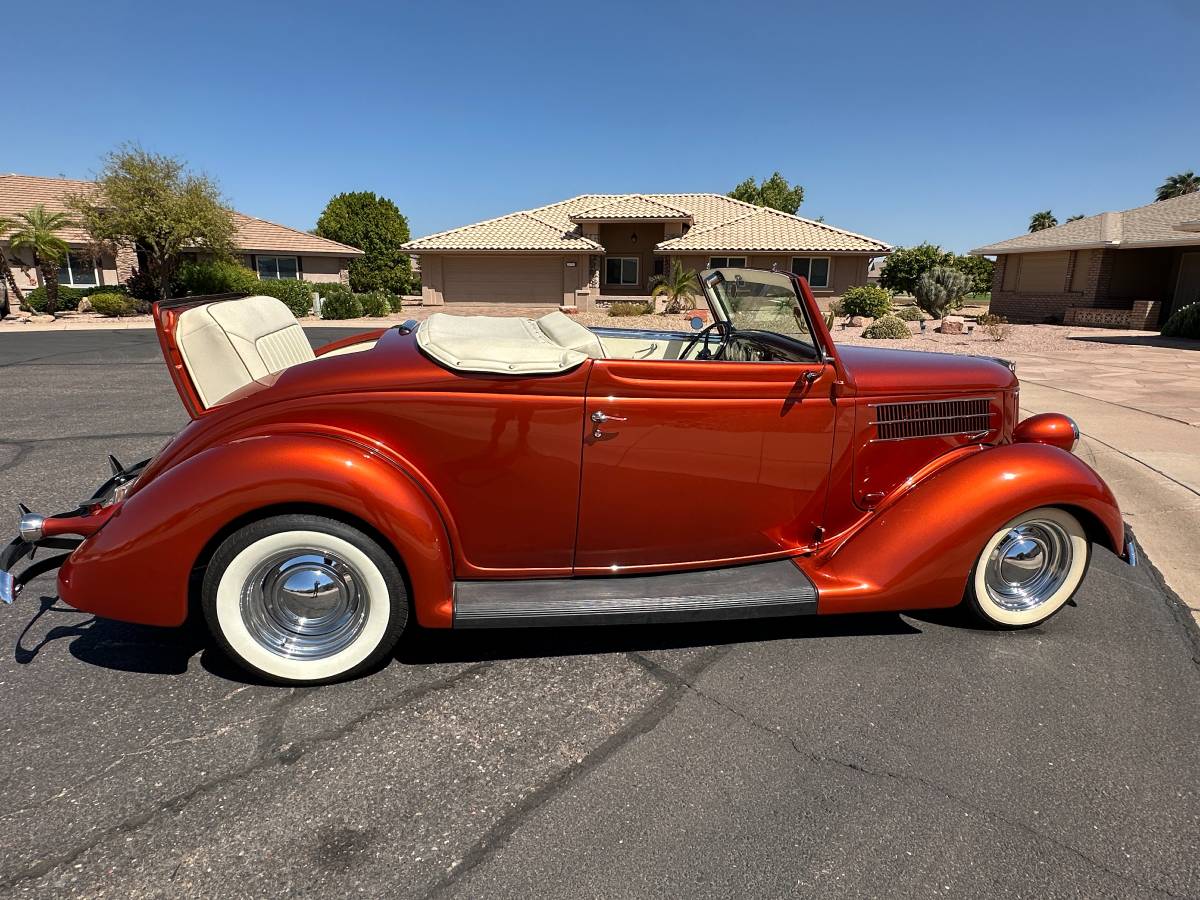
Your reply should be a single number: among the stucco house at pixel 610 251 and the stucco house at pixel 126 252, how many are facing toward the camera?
2

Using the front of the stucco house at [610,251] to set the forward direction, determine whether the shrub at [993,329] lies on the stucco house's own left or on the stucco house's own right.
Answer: on the stucco house's own left

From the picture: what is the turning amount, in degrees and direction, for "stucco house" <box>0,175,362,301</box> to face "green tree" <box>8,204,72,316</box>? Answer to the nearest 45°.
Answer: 0° — it already faces it

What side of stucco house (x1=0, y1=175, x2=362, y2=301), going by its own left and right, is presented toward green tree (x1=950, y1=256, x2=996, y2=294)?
left

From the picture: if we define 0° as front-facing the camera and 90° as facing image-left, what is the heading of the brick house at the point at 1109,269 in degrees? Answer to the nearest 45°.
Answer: approximately 45°

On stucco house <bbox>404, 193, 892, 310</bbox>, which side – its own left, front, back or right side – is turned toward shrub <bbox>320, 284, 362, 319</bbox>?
right
